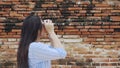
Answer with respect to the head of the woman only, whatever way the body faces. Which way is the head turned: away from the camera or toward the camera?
away from the camera

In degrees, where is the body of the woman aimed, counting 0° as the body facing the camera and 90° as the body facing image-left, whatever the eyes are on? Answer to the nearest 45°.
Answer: approximately 270°
